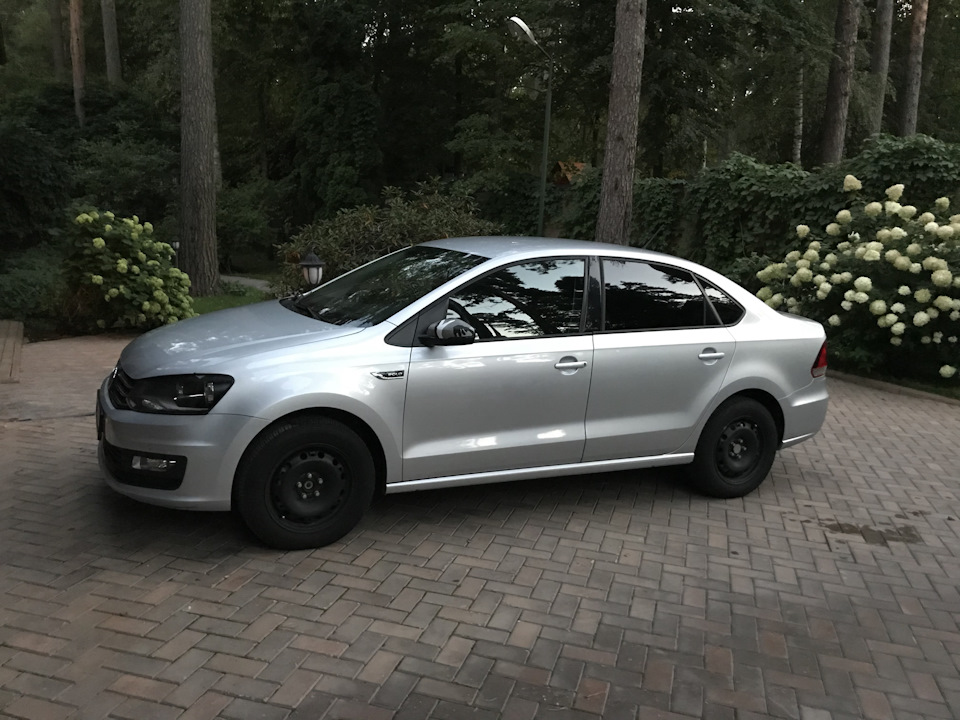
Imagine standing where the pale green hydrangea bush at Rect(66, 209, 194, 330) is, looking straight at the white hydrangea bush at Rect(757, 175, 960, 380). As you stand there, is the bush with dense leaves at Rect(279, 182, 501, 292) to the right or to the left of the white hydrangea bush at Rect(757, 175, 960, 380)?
left

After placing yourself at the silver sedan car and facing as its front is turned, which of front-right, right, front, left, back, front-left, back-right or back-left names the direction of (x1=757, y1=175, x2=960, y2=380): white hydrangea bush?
back

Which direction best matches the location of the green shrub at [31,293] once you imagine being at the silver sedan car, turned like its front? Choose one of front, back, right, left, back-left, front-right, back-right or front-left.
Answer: right

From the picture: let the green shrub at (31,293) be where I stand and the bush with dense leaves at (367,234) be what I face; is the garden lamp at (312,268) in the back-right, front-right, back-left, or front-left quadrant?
front-right

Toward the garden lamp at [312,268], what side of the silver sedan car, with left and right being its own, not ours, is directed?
right

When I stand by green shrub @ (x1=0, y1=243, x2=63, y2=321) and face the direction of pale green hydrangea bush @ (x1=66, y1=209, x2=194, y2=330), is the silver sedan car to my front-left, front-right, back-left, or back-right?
front-right

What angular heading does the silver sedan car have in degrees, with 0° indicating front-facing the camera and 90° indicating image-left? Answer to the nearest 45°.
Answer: approximately 45°

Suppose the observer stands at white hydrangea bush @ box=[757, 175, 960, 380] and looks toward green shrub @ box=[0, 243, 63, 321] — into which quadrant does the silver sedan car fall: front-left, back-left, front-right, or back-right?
front-left

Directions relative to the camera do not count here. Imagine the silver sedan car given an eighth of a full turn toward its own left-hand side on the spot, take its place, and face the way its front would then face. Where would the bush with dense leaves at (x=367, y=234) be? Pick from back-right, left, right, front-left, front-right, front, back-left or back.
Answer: back

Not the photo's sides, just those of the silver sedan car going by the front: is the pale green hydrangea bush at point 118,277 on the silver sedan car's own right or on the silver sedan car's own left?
on the silver sedan car's own right
